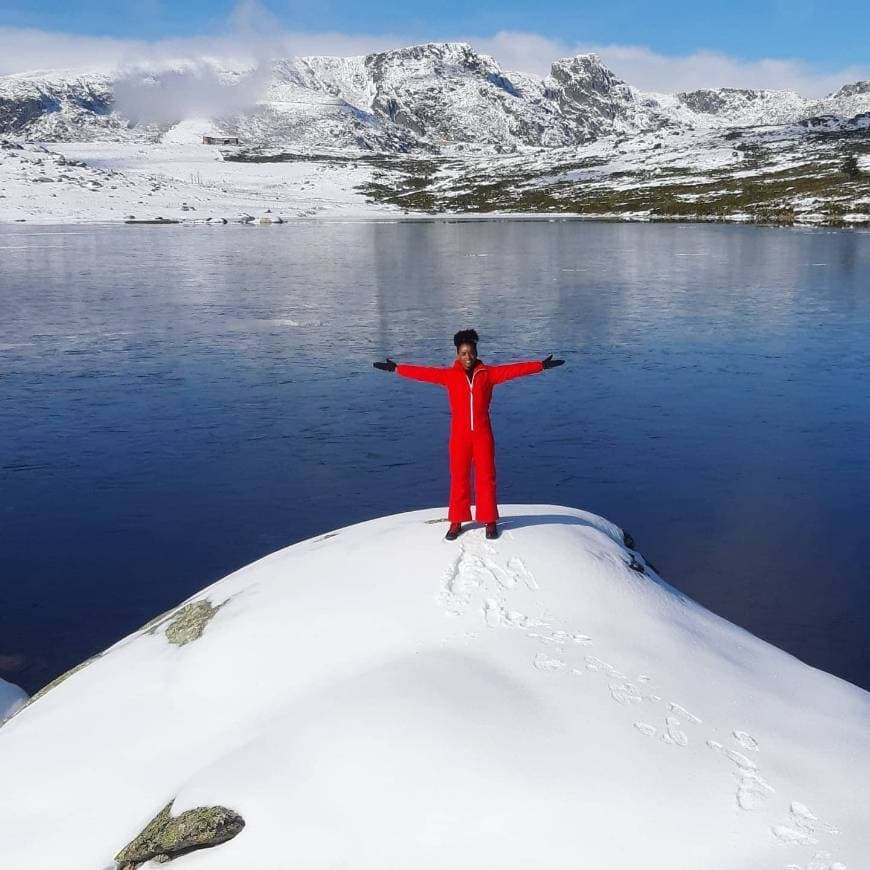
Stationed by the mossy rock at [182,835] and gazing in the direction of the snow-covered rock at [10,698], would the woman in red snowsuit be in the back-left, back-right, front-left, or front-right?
front-right

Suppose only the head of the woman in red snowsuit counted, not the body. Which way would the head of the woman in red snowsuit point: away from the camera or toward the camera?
toward the camera

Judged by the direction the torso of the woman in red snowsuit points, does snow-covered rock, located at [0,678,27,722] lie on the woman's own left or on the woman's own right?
on the woman's own right

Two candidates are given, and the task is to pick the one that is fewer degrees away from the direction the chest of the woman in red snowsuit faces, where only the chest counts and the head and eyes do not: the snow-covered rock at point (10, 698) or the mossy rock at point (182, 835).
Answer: the mossy rock

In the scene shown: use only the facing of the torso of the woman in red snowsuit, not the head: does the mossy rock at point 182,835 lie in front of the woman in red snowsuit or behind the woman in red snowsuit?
in front

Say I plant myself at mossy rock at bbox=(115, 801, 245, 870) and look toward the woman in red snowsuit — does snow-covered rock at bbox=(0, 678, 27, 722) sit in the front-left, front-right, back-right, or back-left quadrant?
front-left

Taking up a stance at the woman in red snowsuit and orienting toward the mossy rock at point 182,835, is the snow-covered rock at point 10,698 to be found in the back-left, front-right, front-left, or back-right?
front-right

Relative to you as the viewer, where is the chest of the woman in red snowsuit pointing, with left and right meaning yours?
facing the viewer

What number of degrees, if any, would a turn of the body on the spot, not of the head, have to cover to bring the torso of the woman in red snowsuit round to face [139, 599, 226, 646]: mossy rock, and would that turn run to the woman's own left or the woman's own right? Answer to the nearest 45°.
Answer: approximately 45° to the woman's own right
